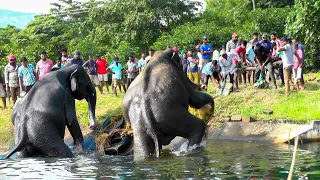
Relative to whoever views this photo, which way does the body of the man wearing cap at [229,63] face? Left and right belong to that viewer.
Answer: facing the viewer and to the left of the viewer

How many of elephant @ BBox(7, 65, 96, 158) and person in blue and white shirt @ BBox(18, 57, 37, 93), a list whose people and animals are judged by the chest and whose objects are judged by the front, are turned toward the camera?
1

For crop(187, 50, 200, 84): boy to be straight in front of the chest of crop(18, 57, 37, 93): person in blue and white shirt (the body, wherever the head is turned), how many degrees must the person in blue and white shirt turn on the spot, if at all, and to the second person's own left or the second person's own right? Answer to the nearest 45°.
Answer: approximately 90° to the second person's own left

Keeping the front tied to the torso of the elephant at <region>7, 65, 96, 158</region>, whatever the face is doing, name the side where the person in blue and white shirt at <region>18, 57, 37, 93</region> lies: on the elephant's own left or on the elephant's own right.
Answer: on the elephant's own left

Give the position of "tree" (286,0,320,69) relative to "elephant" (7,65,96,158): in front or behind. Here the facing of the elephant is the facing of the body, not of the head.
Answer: in front

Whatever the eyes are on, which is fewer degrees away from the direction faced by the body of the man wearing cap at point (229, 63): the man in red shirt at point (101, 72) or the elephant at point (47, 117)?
the elephant

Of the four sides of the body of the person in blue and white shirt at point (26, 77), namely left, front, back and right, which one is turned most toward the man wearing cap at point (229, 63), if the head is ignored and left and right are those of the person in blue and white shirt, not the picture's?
left

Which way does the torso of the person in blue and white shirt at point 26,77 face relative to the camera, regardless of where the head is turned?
toward the camera

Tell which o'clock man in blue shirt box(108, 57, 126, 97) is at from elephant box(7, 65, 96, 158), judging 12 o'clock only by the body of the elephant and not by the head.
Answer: The man in blue shirt is roughly at 11 o'clock from the elephant.

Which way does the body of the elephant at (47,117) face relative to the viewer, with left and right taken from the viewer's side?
facing away from the viewer and to the right of the viewer

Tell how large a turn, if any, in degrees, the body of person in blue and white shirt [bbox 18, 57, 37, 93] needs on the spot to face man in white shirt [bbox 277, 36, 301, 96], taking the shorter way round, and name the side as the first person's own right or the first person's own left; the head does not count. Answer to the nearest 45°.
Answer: approximately 45° to the first person's own left

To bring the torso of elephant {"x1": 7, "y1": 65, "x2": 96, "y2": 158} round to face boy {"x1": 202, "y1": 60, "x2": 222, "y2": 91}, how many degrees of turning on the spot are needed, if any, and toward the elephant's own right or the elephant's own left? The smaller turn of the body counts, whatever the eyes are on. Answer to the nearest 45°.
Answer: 0° — it already faces them

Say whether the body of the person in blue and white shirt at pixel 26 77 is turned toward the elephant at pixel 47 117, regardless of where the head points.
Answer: yes

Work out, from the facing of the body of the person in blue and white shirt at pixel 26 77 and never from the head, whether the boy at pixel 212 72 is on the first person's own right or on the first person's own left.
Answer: on the first person's own left
